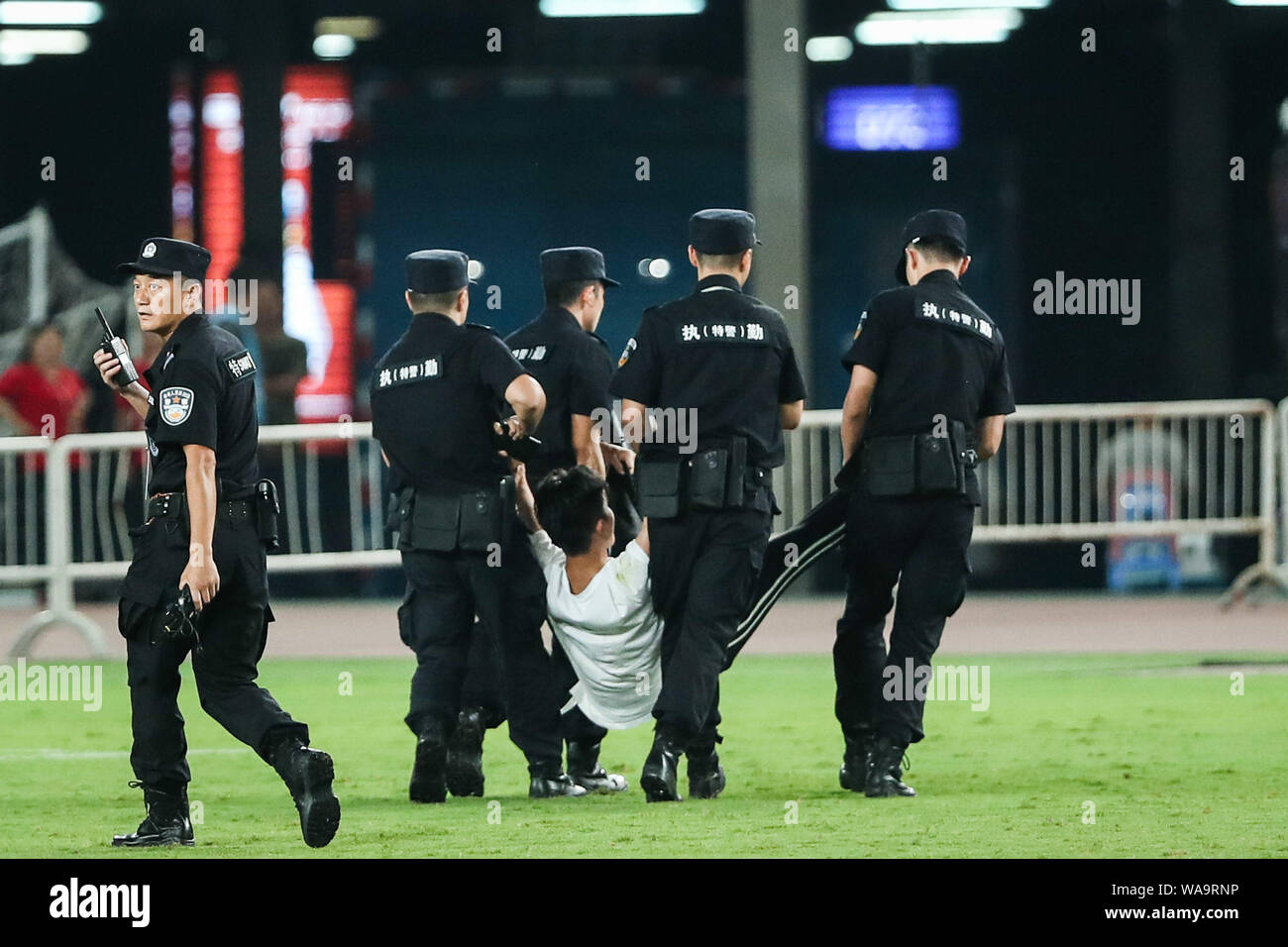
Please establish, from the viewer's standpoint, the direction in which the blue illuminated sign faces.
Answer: facing the viewer

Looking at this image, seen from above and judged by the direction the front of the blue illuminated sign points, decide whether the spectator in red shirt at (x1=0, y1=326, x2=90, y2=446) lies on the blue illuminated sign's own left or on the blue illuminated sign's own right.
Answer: on the blue illuminated sign's own right

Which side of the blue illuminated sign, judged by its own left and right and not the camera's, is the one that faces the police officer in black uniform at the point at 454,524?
front

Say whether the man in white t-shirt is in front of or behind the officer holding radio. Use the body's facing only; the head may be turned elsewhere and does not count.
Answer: behind

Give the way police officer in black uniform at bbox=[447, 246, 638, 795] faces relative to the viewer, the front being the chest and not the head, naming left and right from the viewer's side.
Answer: facing away from the viewer and to the right of the viewer

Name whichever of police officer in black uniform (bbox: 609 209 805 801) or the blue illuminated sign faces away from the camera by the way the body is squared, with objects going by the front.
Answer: the police officer in black uniform

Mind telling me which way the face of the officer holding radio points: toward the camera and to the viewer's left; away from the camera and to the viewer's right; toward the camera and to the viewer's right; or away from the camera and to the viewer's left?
toward the camera and to the viewer's left

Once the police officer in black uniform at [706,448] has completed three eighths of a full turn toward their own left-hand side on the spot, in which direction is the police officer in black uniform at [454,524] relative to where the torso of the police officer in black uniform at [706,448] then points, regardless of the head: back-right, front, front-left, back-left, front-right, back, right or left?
front-right

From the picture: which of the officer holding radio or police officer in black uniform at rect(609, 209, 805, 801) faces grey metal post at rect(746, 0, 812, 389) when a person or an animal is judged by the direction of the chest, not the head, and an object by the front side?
the police officer in black uniform

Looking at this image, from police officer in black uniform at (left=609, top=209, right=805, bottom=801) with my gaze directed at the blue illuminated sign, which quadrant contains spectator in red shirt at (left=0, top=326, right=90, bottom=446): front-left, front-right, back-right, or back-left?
front-left

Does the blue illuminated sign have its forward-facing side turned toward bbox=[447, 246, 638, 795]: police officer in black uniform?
yes

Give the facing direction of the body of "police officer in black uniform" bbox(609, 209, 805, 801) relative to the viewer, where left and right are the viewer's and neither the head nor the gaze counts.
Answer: facing away from the viewer

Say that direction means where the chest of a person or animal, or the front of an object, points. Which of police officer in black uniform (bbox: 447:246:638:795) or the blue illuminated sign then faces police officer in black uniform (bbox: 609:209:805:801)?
the blue illuminated sign

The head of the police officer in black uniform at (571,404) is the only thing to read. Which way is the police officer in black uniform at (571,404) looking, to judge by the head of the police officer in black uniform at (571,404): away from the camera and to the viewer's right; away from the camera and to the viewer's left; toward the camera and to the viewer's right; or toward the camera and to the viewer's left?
away from the camera and to the viewer's right

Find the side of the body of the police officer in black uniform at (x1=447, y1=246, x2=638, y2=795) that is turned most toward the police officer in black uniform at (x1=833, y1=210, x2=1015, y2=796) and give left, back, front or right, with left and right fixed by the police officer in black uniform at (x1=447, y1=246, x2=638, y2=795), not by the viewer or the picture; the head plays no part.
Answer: right
